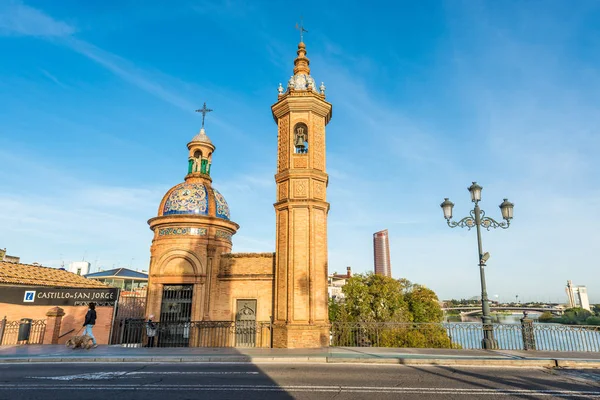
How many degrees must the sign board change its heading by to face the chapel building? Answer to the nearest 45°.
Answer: approximately 45° to its left

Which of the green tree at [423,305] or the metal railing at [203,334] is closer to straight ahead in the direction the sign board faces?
the metal railing

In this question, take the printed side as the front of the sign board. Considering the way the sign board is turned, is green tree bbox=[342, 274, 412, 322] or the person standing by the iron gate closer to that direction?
the person standing by the iron gate

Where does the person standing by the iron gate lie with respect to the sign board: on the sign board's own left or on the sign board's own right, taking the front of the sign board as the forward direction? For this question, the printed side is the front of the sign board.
on the sign board's own left

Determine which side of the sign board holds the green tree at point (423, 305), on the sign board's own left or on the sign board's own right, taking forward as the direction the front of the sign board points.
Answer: on the sign board's own left

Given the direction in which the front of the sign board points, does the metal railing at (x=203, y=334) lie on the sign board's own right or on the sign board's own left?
on the sign board's own left

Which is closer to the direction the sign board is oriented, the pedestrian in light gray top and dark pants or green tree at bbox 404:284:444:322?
the pedestrian in light gray top and dark pants

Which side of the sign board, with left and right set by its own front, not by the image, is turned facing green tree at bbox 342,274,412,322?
left

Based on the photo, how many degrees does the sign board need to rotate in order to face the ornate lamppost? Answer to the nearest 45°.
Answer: approximately 45° to its left

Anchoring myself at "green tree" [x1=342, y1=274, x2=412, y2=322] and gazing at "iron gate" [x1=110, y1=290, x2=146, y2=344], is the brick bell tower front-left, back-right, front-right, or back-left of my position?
front-left

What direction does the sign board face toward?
toward the camera

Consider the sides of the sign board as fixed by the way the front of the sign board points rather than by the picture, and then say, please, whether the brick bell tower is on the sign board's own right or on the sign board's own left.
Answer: on the sign board's own left
